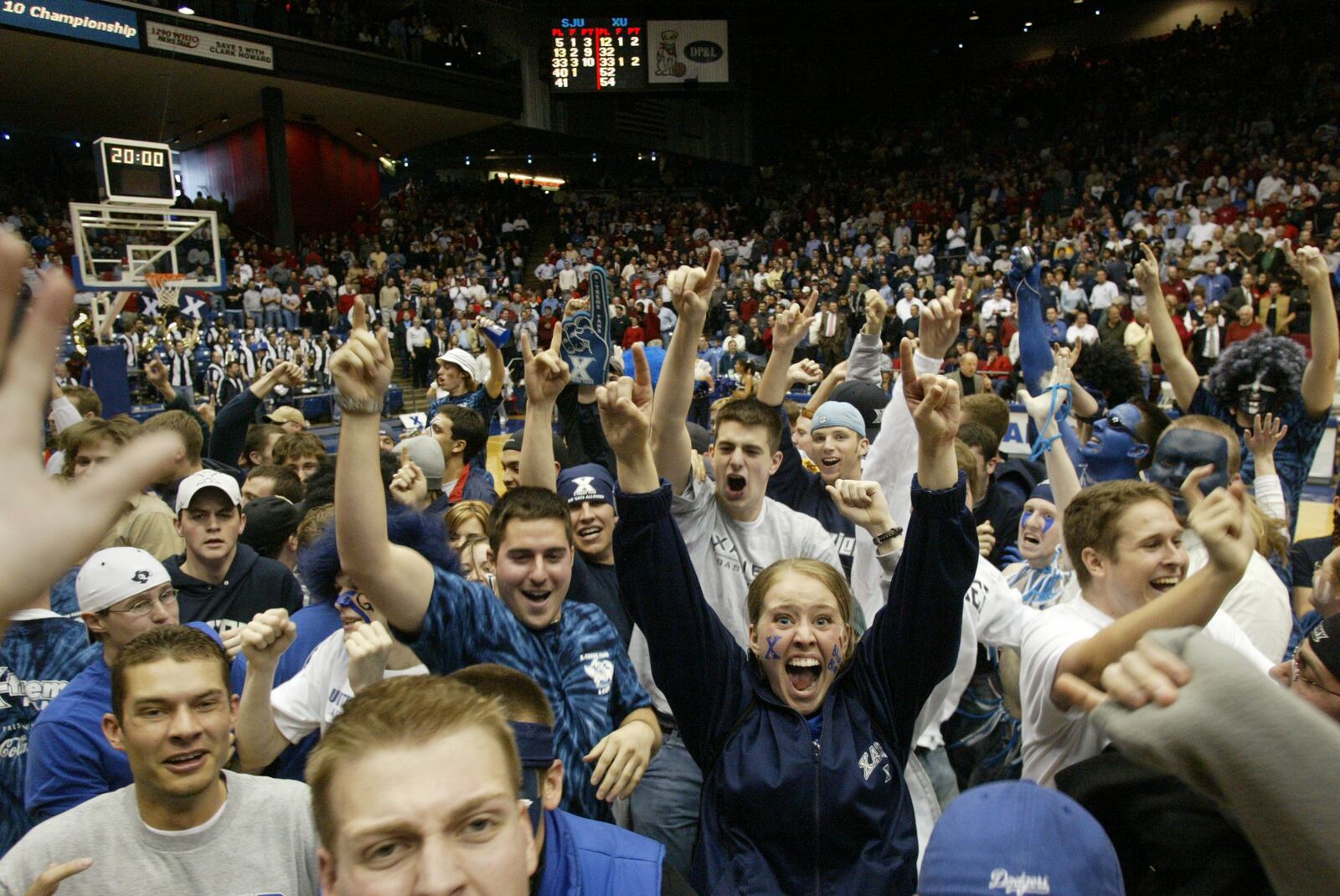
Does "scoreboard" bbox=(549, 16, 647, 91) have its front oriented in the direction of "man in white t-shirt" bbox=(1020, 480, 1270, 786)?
yes

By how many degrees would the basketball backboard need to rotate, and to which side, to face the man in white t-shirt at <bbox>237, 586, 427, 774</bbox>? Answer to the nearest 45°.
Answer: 0° — it already faces them

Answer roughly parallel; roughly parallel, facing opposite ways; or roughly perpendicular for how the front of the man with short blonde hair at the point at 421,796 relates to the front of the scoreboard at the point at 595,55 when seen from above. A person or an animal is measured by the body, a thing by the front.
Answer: roughly parallel

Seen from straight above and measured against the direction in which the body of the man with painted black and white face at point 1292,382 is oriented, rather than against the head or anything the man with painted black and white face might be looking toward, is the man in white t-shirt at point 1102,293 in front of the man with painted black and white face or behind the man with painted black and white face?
behind

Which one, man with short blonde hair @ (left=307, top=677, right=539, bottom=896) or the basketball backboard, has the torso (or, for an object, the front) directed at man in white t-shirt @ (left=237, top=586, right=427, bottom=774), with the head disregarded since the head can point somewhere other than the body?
the basketball backboard

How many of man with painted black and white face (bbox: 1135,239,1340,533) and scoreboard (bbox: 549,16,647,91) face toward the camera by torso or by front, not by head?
2

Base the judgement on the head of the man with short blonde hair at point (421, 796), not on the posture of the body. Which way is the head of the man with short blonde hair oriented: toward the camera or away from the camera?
toward the camera

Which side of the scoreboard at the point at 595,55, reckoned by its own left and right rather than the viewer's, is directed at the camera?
front

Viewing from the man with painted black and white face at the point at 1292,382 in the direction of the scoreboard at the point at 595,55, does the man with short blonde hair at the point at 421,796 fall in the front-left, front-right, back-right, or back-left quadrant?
back-left

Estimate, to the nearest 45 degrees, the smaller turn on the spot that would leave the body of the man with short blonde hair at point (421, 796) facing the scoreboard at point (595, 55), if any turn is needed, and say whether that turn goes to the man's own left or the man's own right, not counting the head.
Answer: approximately 180°

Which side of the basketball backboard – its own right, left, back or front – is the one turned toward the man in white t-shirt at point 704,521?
front

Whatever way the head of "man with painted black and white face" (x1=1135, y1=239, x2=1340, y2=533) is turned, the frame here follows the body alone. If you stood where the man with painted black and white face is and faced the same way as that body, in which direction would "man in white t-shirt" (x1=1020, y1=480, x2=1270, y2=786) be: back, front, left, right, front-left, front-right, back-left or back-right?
front

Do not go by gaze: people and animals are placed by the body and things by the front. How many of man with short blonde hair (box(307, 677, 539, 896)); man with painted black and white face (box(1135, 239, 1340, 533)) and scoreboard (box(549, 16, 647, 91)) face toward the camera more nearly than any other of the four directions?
3

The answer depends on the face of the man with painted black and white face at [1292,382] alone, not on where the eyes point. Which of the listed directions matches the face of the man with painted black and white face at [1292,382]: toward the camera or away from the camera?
toward the camera

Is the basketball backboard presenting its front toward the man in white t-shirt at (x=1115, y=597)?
yes

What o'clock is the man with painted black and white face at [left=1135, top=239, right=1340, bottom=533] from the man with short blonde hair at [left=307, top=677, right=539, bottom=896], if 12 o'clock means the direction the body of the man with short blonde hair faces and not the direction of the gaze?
The man with painted black and white face is roughly at 8 o'clock from the man with short blonde hair.

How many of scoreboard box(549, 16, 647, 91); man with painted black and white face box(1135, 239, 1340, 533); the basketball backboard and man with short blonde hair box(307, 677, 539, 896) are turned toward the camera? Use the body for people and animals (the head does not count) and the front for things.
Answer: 4

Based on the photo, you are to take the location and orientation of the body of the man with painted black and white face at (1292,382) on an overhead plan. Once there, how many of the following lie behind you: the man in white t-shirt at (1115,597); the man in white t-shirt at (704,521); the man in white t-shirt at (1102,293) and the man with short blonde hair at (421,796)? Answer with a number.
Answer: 1

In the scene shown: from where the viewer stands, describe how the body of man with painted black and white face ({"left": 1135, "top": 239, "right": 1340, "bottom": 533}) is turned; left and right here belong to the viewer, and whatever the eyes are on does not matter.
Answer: facing the viewer
